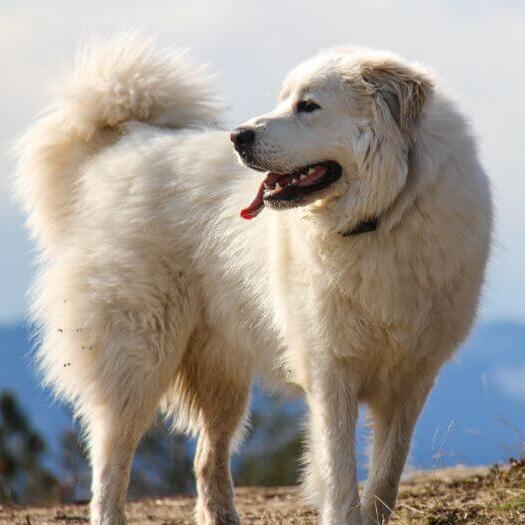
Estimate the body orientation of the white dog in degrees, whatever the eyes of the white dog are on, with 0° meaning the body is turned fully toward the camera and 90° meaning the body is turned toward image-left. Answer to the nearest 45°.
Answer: approximately 315°
